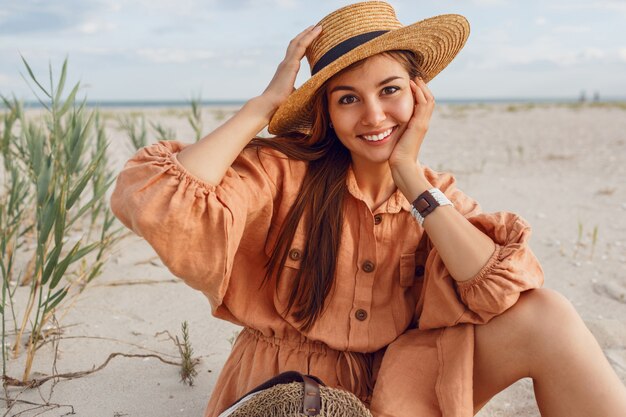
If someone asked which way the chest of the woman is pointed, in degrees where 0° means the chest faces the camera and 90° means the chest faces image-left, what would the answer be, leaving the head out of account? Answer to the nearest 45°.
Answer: approximately 0°

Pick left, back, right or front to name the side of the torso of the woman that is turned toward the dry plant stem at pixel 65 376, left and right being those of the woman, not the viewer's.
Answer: right
